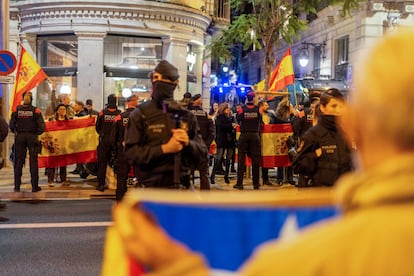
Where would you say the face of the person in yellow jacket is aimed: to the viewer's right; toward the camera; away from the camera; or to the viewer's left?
away from the camera

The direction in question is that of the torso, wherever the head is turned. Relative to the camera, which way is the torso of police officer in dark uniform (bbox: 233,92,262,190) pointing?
away from the camera

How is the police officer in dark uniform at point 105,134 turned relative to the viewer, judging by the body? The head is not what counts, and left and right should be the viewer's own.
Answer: facing away from the viewer

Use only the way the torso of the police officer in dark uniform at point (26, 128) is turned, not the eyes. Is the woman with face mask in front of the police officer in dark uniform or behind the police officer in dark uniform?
behind

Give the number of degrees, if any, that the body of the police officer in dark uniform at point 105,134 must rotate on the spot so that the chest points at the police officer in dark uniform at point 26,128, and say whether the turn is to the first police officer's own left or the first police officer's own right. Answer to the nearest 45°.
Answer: approximately 90° to the first police officer's own left

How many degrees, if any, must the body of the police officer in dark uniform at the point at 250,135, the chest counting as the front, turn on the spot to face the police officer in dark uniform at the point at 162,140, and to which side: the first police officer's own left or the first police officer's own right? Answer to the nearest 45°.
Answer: approximately 180°

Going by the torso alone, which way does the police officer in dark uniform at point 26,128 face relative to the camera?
away from the camera

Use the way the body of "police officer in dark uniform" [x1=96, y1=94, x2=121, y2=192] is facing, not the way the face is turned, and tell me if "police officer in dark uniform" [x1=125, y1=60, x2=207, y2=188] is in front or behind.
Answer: behind

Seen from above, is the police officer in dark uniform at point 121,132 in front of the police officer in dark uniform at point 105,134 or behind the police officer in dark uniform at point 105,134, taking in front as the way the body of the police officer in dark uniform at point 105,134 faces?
behind
